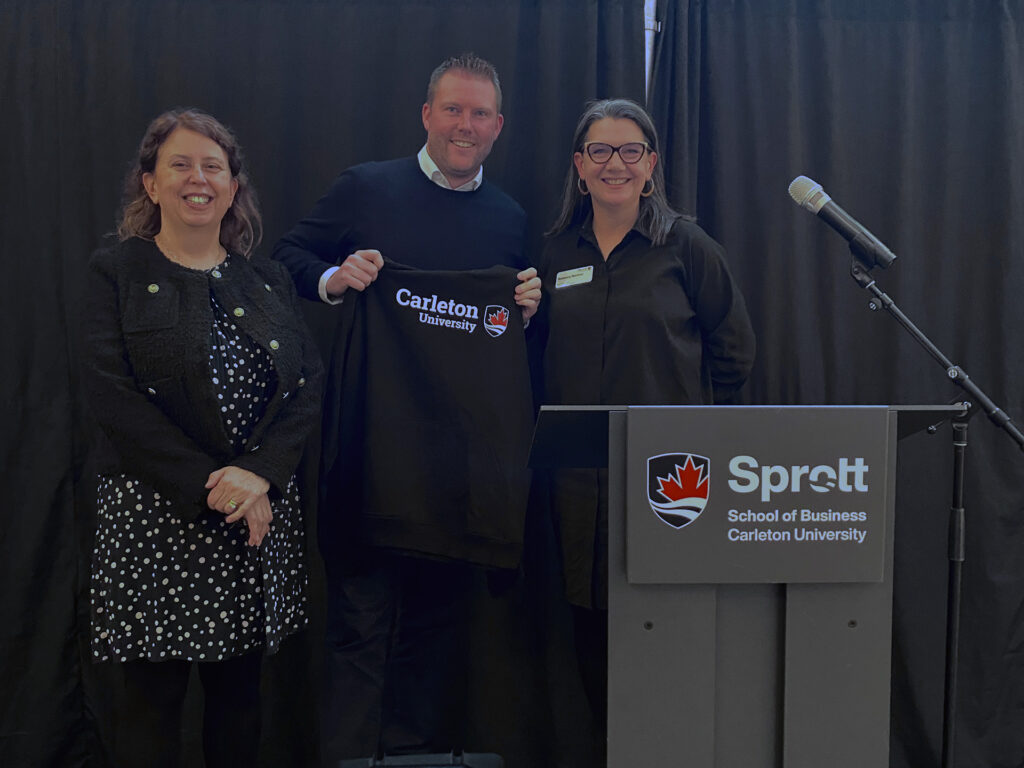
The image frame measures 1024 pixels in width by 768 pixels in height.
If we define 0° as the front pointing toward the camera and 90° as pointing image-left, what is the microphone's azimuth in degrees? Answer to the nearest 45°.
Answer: approximately 90°

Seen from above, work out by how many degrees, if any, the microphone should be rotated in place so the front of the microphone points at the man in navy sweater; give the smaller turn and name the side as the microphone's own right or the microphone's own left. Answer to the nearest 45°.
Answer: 0° — it already faces them
